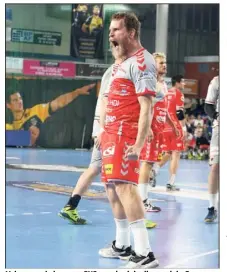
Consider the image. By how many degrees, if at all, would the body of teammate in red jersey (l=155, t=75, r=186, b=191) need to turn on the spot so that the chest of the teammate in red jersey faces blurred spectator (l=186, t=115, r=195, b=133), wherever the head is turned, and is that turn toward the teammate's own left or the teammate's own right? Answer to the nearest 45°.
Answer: approximately 90° to the teammate's own left

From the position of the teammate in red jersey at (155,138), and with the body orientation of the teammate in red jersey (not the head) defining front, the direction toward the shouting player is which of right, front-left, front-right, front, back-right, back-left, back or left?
front-right

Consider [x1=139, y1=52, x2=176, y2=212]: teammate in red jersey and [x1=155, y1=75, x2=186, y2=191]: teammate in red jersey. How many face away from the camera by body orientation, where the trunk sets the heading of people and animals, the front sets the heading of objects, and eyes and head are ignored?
0

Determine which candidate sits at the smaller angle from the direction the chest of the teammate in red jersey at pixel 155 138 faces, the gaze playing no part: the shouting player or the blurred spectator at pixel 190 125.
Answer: the shouting player

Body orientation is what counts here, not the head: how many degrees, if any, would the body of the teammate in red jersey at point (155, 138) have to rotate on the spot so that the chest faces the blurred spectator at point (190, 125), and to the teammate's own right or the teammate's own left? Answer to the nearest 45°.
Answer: approximately 135° to the teammate's own left

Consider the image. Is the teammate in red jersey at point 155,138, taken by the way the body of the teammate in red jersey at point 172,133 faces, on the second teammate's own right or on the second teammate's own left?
on the second teammate's own right
